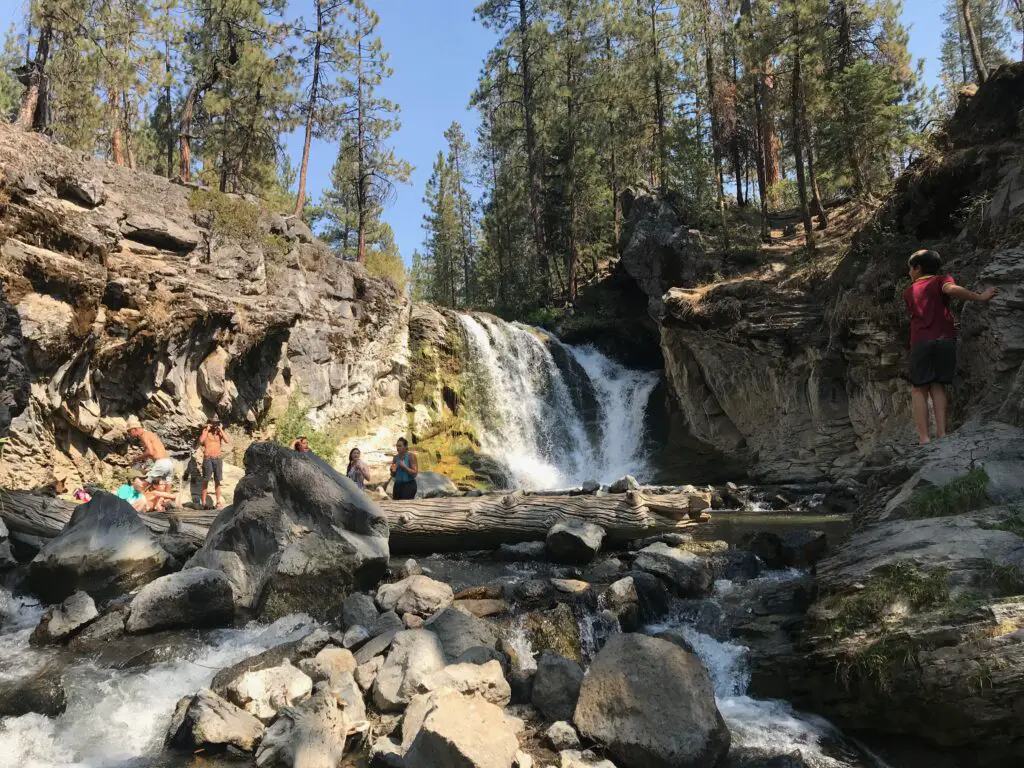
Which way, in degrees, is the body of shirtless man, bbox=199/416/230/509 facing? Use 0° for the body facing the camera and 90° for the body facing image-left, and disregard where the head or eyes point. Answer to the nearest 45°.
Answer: approximately 0°

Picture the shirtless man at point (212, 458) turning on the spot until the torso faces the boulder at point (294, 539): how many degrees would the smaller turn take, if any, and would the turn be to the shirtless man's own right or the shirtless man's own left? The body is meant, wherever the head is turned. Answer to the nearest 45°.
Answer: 0° — they already face it

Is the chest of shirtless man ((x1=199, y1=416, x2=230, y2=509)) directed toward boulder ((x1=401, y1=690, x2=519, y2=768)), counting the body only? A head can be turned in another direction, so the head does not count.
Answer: yes

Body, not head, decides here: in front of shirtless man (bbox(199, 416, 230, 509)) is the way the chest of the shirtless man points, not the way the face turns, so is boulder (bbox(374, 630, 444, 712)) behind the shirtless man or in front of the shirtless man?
in front

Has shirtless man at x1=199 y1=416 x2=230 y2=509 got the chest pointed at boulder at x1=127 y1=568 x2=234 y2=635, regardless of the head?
yes

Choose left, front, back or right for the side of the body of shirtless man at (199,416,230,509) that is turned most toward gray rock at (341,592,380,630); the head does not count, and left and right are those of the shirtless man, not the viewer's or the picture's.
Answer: front

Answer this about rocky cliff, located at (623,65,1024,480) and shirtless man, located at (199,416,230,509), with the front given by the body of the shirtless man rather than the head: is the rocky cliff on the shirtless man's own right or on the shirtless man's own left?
on the shirtless man's own left

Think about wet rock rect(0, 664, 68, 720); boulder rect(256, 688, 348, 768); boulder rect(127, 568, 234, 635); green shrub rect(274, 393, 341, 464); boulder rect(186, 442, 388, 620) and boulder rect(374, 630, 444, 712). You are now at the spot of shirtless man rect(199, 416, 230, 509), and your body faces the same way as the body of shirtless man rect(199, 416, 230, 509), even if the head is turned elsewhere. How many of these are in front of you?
5

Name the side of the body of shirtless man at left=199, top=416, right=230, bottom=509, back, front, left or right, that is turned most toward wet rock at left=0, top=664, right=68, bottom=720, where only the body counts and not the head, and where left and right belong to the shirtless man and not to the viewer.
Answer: front

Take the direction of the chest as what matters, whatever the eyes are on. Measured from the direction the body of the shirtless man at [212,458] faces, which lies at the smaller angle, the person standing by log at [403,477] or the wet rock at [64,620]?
the wet rock
